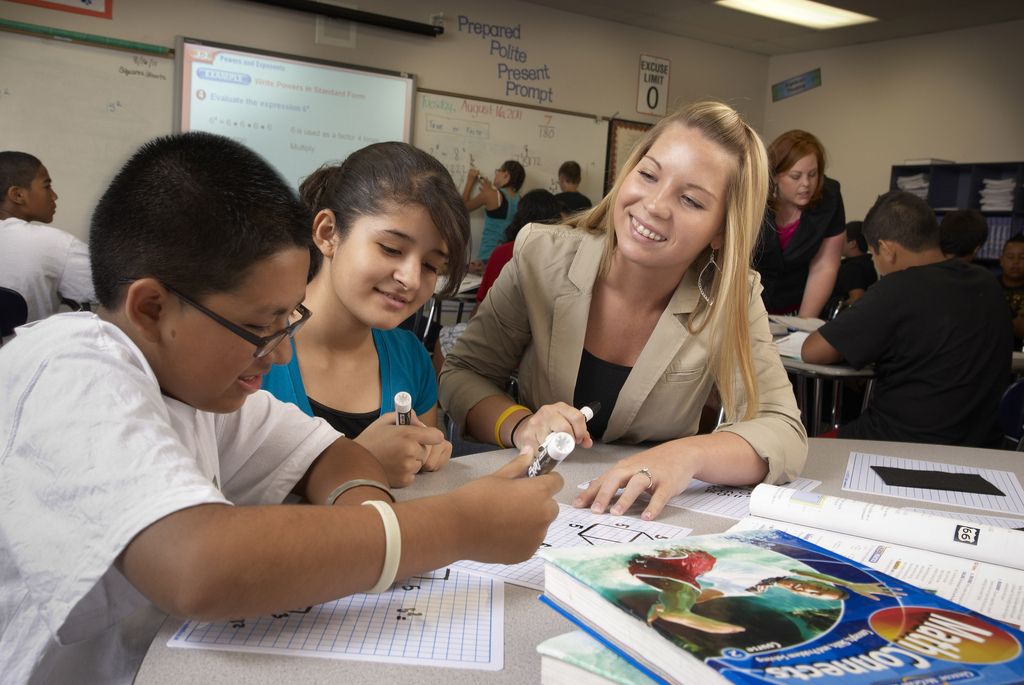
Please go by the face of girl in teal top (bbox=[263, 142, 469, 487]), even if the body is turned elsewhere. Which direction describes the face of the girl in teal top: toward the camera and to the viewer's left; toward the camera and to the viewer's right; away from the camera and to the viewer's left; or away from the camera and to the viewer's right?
toward the camera and to the viewer's right

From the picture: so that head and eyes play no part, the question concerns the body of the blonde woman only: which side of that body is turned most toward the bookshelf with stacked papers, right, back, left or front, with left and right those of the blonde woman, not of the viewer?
back

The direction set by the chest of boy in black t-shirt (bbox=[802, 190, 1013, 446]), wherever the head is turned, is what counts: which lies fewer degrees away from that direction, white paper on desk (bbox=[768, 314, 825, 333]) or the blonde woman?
the white paper on desk

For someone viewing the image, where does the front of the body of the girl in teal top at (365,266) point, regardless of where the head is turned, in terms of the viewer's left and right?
facing the viewer and to the right of the viewer

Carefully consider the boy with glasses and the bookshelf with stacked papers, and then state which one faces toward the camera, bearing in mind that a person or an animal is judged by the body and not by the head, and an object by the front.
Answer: the bookshelf with stacked papers

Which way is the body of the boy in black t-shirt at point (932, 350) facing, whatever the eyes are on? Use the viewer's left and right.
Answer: facing away from the viewer and to the left of the viewer

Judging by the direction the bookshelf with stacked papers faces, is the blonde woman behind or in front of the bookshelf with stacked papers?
in front

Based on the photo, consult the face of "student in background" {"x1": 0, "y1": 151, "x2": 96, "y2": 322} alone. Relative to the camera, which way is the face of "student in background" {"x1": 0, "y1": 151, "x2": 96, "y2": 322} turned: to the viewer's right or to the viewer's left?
to the viewer's right

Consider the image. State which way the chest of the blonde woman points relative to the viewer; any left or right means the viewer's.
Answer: facing the viewer and to the left of the viewer

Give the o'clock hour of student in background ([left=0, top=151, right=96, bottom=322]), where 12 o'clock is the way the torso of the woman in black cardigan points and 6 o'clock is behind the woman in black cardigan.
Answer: The student in background is roughly at 1 o'clock from the woman in black cardigan.

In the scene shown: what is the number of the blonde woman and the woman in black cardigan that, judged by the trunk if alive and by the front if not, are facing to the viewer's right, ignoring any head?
0

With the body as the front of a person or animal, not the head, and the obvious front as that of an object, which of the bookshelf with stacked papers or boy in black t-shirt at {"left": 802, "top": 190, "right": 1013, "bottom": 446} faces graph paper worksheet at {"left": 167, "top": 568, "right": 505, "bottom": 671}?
the bookshelf with stacked papers

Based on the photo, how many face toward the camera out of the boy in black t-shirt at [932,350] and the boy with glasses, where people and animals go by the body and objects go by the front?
0

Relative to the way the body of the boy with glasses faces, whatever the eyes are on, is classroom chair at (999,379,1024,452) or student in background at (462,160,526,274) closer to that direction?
the classroom chair

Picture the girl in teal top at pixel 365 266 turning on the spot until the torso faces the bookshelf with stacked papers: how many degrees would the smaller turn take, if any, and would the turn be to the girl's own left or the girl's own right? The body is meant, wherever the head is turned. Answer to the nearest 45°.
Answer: approximately 90° to the girl's own left

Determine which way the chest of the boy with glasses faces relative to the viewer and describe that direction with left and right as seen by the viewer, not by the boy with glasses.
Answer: facing to the right of the viewer
